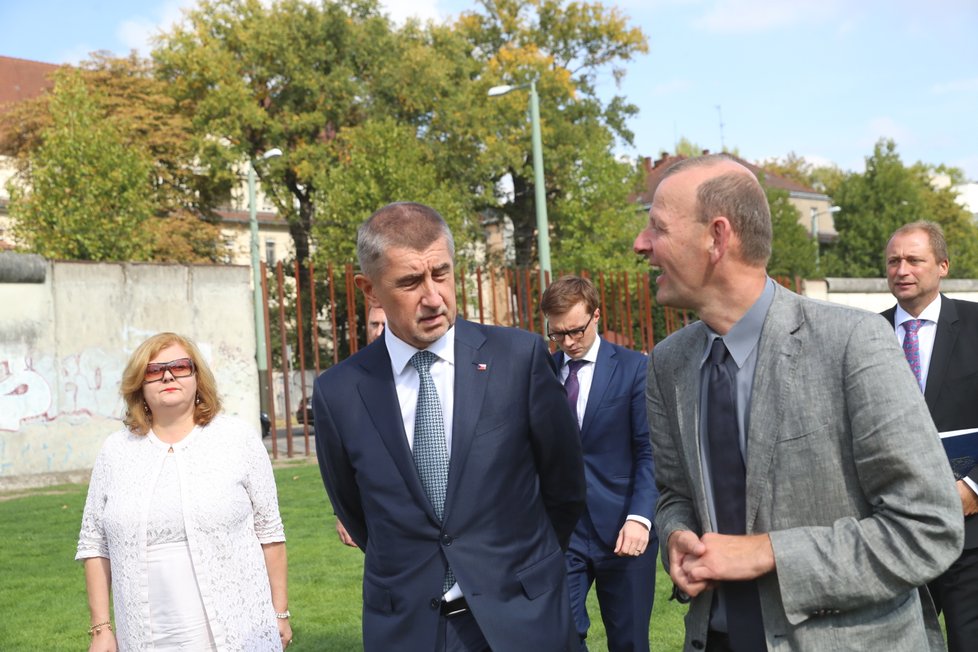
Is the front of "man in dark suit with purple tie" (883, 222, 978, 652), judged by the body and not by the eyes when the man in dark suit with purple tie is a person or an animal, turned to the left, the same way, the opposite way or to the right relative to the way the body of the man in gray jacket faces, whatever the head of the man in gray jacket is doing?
the same way

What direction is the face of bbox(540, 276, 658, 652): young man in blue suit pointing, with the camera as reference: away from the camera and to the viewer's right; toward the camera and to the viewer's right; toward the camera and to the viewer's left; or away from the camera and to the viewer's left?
toward the camera and to the viewer's left

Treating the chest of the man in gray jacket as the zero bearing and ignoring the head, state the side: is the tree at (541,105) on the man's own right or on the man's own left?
on the man's own right

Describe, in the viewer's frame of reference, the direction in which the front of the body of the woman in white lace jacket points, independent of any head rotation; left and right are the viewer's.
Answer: facing the viewer

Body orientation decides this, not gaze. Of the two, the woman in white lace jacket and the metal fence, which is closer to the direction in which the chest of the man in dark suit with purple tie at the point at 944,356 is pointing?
the woman in white lace jacket

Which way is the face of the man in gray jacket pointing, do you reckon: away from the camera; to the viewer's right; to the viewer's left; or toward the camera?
to the viewer's left

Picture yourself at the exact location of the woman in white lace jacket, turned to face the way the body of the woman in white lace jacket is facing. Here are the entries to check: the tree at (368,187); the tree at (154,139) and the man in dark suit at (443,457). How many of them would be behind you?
2

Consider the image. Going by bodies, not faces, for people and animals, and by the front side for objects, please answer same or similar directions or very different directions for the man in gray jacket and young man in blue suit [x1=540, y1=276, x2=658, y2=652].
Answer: same or similar directions

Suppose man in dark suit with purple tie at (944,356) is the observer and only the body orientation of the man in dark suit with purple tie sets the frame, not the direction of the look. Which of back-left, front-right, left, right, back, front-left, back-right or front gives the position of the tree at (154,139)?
right

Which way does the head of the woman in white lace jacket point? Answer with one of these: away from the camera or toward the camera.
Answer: toward the camera

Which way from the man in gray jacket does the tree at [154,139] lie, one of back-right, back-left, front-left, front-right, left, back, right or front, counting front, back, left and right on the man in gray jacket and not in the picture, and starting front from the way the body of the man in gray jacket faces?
right

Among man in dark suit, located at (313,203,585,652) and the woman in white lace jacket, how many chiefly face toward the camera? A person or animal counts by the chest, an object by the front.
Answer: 2

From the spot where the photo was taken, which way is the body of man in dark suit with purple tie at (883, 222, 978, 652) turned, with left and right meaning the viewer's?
facing the viewer and to the left of the viewer

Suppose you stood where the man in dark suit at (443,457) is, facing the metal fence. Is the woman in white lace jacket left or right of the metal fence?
left

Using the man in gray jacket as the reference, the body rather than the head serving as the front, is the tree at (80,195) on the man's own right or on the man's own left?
on the man's own right

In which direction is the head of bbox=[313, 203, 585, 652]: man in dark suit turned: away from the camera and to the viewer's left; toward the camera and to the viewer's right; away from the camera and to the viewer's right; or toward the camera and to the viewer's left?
toward the camera and to the viewer's right
